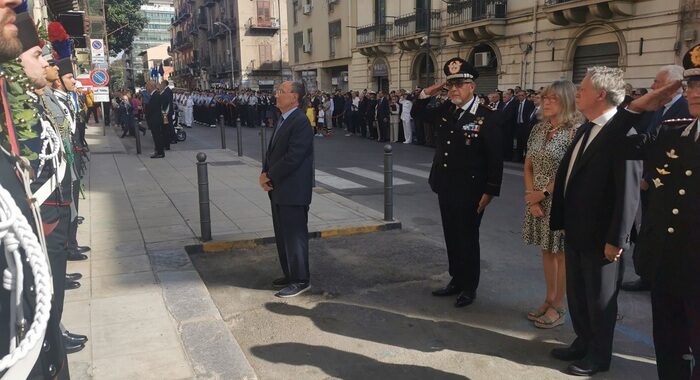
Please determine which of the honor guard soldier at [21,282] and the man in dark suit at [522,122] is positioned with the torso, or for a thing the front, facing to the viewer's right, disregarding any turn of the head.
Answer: the honor guard soldier

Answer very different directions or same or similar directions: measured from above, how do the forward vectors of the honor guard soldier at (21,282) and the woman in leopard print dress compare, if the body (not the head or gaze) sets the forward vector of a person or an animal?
very different directions

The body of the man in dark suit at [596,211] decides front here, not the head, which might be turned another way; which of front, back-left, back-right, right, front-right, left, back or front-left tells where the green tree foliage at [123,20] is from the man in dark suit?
right

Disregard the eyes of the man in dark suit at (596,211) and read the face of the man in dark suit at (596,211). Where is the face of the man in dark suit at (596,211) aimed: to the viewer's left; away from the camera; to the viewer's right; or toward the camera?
to the viewer's left

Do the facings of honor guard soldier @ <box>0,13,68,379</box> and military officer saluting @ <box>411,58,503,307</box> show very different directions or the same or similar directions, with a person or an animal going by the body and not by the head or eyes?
very different directions

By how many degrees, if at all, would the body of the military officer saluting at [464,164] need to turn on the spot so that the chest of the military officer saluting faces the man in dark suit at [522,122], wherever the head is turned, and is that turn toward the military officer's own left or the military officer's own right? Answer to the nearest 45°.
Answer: approximately 135° to the military officer's own right

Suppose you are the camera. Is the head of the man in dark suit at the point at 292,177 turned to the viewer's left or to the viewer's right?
to the viewer's left
